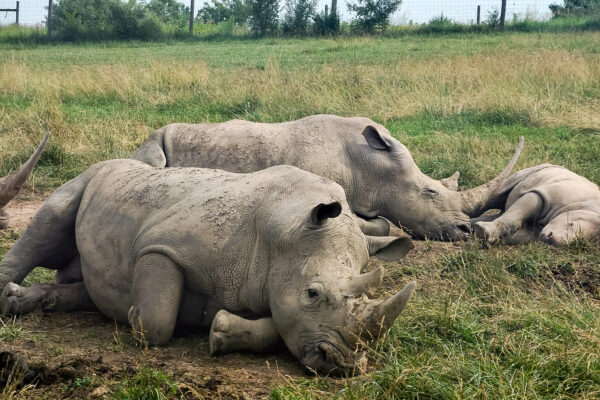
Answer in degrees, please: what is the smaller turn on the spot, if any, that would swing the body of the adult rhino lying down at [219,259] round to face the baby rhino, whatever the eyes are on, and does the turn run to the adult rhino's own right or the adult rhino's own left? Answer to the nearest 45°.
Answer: approximately 90° to the adult rhino's own left

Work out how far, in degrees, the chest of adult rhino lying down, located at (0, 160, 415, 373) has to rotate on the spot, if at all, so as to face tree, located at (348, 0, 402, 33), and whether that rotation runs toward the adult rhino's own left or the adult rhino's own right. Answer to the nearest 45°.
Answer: approximately 135° to the adult rhino's own left

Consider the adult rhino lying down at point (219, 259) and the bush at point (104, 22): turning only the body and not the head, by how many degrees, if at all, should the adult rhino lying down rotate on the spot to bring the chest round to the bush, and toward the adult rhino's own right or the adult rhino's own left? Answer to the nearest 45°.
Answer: approximately 135° to the adult rhino's own left

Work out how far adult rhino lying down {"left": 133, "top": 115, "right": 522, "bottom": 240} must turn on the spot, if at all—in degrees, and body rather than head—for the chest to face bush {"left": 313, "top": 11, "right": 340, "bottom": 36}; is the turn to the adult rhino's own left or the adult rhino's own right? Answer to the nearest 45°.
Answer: approximately 90° to the adult rhino's own left

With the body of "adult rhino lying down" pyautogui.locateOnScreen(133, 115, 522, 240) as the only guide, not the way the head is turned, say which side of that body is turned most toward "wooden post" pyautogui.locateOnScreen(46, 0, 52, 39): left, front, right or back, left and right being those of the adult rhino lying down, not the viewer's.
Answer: left

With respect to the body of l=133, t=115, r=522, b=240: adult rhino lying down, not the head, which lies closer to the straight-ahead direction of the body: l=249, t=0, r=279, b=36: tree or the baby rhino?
the baby rhino

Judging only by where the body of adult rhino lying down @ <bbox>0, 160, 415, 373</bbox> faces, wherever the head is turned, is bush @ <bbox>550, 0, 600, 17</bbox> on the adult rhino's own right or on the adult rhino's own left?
on the adult rhino's own left

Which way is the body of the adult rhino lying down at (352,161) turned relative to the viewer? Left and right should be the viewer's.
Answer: facing to the right of the viewer

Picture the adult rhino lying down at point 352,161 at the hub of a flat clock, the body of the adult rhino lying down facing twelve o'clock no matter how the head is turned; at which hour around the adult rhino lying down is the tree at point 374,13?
The tree is roughly at 9 o'clock from the adult rhino lying down.

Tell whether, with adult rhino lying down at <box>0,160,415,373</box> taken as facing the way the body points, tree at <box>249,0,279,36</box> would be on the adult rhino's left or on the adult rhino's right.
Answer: on the adult rhino's left

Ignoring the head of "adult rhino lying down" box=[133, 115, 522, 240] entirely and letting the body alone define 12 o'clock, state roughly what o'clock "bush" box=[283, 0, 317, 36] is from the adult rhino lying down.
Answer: The bush is roughly at 9 o'clock from the adult rhino lying down.

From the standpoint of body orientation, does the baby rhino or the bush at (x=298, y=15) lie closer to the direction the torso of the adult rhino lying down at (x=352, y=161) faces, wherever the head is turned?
the baby rhino
